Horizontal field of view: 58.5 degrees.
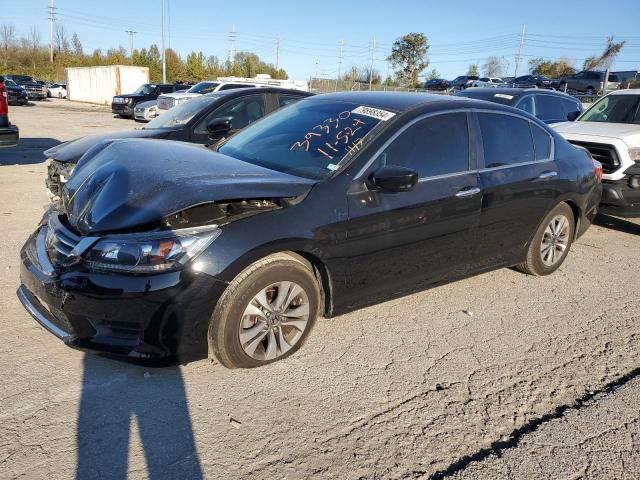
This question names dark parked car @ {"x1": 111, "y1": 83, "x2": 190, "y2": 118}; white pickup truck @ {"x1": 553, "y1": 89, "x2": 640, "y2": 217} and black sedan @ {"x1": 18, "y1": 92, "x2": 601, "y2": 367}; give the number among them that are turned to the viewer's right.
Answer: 0

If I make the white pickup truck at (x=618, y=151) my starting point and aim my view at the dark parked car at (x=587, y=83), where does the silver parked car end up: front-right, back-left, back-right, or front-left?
front-left

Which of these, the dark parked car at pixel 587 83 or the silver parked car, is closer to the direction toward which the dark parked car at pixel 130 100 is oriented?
the silver parked car

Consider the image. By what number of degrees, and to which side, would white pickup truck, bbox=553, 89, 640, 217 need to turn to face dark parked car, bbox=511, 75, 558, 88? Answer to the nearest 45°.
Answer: approximately 135° to its right

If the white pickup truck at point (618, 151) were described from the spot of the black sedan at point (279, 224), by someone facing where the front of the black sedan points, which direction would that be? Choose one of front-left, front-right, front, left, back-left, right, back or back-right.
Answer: back

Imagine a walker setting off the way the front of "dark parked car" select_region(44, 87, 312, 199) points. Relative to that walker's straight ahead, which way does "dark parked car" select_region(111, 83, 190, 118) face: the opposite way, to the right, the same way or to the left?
the same way

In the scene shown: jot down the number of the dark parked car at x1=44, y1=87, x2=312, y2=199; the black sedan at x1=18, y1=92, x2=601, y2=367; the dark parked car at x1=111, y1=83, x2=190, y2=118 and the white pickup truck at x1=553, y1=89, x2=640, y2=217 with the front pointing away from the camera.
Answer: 0

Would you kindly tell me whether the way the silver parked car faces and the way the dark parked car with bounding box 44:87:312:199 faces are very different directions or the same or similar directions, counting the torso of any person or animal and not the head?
same or similar directions

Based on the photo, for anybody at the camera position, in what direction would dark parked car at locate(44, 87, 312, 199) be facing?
facing the viewer and to the left of the viewer

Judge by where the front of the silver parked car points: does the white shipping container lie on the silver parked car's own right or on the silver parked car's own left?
on the silver parked car's own right

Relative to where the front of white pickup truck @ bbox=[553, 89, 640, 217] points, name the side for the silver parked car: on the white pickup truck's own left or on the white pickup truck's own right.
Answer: on the white pickup truck's own right

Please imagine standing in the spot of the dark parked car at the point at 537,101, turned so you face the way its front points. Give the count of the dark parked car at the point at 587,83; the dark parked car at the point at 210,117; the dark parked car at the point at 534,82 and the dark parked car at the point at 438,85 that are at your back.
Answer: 1

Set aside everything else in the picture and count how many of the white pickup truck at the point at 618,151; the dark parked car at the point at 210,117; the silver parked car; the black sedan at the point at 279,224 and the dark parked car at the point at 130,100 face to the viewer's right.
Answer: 0
